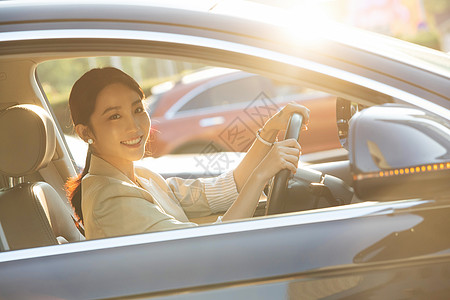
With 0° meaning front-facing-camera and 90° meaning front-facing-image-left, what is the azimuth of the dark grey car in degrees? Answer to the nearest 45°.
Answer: approximately 270°
